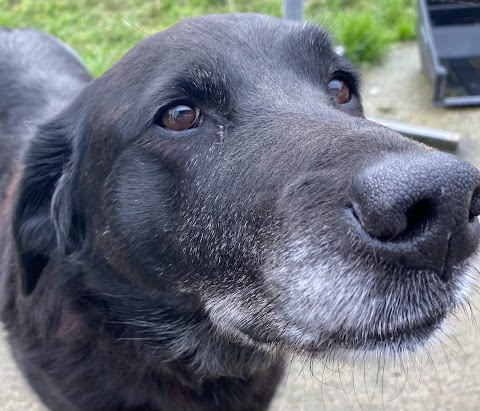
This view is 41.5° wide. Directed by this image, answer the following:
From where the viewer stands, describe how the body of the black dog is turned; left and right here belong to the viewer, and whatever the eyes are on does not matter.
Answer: facing the viewer and to the right of the viewer

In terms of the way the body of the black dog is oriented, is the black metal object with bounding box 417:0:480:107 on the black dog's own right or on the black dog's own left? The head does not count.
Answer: on the black dog's own left
